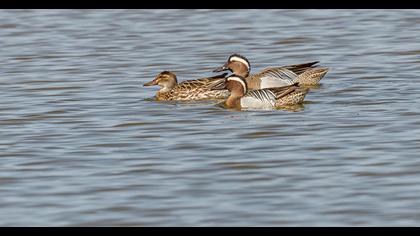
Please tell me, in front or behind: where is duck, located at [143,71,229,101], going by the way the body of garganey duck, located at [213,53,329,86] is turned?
in front

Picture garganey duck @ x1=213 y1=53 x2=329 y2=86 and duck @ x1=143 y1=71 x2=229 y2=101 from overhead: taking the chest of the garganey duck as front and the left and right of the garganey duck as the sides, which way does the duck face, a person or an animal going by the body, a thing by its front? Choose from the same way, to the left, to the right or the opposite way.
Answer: the same way

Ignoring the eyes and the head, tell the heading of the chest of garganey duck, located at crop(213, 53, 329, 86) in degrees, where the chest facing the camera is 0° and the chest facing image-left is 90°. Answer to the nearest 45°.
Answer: approximately 90°

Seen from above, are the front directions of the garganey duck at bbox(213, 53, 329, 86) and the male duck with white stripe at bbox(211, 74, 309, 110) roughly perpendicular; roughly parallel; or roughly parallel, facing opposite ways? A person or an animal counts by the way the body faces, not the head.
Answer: roughly parallel

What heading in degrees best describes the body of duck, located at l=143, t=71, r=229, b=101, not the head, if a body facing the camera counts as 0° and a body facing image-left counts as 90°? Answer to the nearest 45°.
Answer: approximately 90°

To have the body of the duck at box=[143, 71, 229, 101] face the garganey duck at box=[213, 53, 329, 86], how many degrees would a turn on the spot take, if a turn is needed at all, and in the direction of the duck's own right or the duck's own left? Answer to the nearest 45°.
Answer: approximately 180°

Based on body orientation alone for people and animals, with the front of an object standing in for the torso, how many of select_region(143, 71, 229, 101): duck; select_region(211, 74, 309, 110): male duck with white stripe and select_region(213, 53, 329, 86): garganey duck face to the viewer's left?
3

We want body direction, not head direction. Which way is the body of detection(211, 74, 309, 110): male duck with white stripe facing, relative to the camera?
to the viewer's left

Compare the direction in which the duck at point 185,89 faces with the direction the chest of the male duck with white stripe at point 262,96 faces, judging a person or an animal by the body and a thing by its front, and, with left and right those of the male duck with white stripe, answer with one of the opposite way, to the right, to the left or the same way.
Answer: the same way

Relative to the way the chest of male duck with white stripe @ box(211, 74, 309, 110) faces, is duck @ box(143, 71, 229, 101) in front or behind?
in front

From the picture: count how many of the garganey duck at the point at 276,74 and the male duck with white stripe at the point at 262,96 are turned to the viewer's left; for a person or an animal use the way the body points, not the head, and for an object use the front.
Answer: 2
